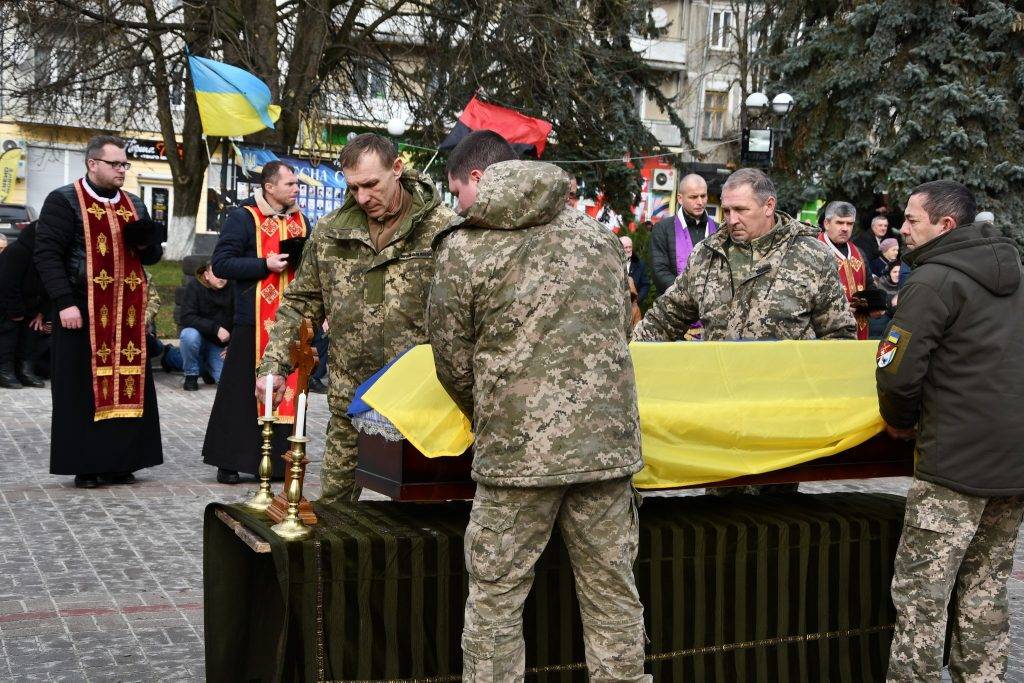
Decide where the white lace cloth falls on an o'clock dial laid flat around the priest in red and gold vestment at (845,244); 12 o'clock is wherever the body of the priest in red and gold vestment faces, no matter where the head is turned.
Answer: The white lace cloth is roughly at 2 o'clock from the priest in red and gold vestment.

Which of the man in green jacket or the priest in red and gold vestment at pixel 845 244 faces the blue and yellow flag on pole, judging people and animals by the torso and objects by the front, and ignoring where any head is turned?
the man in green jacket

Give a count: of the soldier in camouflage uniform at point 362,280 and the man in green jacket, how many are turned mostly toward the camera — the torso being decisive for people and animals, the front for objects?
1

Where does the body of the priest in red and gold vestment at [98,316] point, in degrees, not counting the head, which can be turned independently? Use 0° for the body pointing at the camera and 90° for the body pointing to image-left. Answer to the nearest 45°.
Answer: approximately 315°

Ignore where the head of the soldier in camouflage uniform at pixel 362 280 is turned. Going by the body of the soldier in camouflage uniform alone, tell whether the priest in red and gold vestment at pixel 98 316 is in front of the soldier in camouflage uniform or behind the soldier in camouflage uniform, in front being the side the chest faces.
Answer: behind

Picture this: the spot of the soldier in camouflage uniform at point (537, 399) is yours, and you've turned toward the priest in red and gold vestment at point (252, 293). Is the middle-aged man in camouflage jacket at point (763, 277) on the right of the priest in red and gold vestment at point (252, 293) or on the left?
right

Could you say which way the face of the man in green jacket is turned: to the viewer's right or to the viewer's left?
to the viewer's left

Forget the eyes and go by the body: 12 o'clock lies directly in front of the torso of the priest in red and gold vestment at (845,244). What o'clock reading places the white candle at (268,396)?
The white candle is roughly at 2 o'clock from the priest in red and gold vestment.

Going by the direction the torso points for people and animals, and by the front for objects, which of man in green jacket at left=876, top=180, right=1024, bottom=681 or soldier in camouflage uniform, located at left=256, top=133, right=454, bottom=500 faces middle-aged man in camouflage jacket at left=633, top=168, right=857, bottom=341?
the man in green jacket
